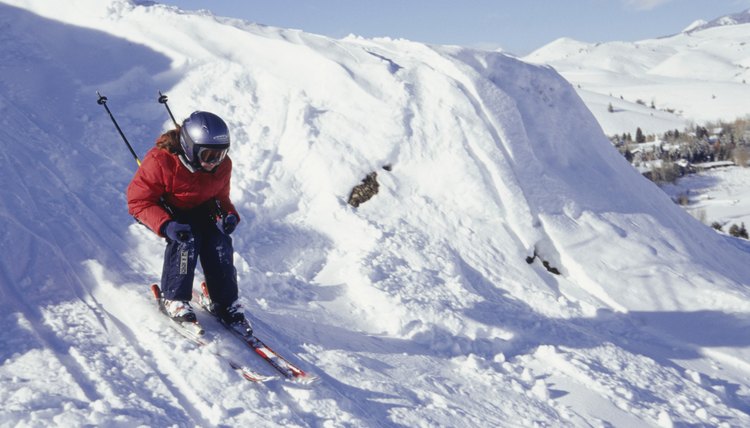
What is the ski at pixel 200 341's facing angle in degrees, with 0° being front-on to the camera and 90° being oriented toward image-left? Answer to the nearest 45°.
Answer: approximately 315°

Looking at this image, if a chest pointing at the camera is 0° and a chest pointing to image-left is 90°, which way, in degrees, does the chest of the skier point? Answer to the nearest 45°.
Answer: approximately 315°

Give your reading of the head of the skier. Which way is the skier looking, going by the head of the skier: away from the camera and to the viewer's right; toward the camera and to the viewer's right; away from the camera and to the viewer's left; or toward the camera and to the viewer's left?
toward the camera and to the viewer's right

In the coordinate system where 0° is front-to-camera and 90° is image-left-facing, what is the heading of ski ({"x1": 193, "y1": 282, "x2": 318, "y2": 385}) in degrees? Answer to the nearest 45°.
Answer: approximately 315°
